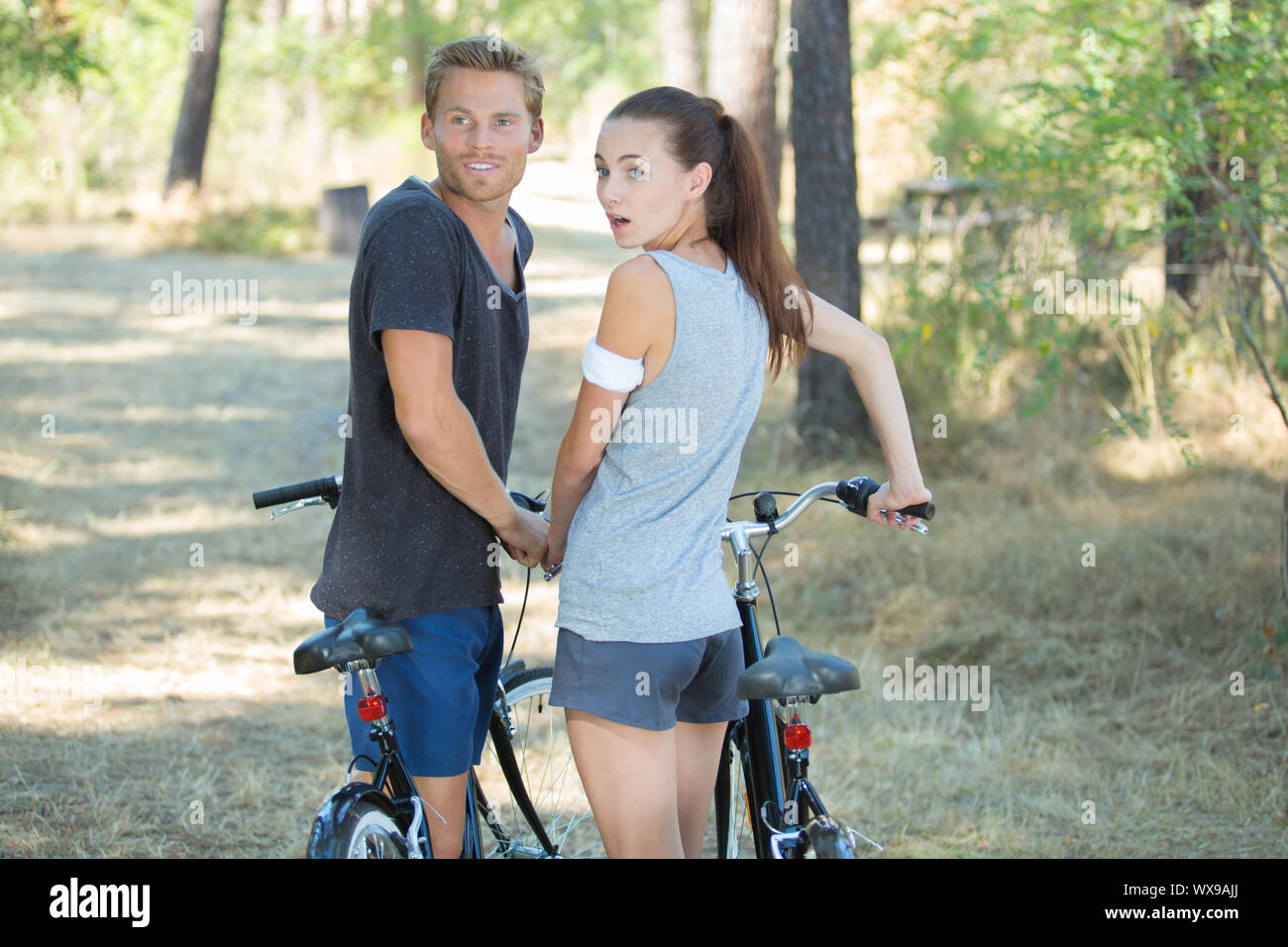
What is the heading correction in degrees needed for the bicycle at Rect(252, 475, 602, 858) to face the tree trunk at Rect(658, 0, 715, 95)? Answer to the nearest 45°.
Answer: approximately 45° to its left

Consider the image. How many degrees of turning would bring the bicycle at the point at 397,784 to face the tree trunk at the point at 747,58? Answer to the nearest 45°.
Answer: approximately 45° to its left

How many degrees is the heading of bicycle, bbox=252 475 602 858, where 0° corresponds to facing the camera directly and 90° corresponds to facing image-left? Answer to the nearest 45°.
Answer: approximately 225°

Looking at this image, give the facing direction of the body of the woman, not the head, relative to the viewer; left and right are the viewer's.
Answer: facing away from the viewer and to the left of the viewer
